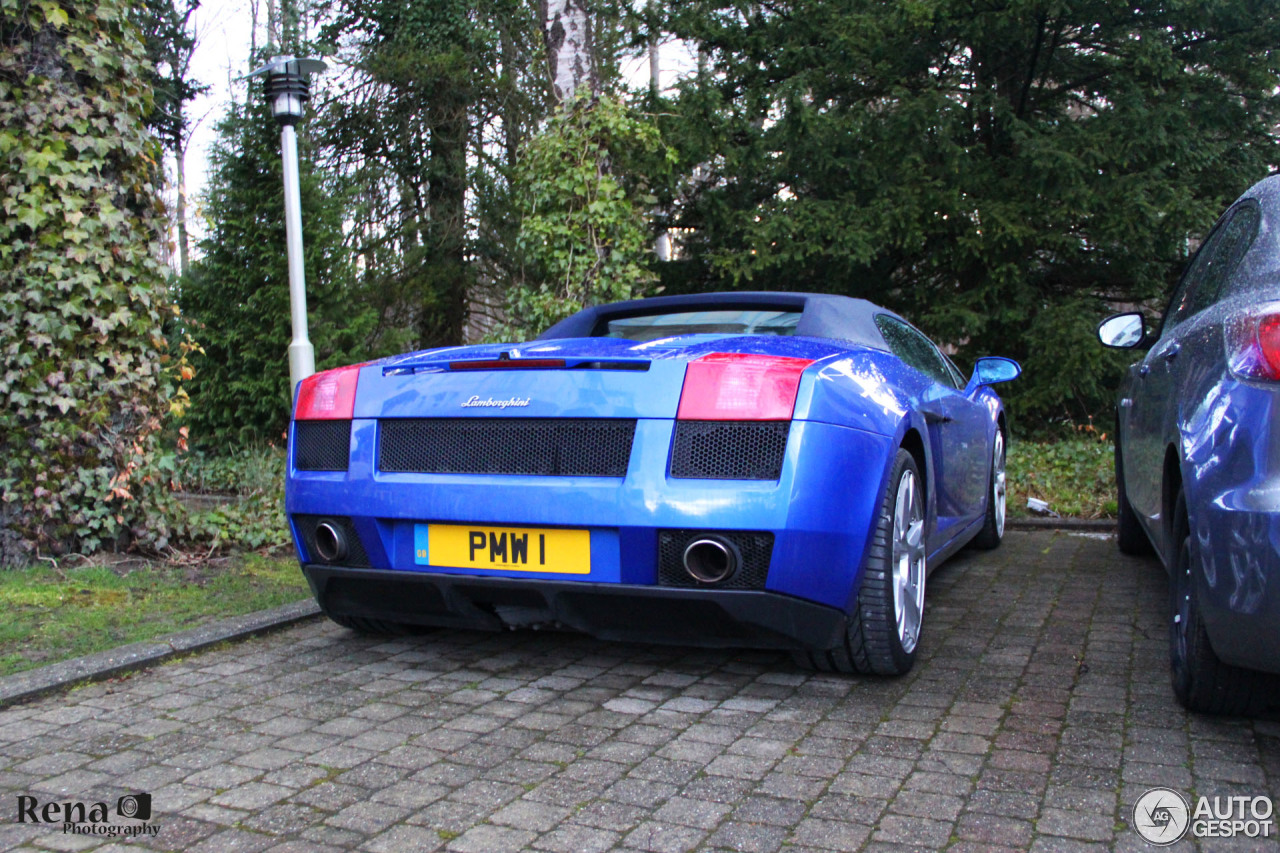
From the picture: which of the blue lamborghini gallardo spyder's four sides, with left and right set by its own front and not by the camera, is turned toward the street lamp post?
left

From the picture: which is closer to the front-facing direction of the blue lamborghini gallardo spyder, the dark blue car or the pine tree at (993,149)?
the pine tree

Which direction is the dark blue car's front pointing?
away from the camera

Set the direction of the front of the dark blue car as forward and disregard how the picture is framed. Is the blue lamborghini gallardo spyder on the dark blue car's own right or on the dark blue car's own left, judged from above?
on the dark blue car's own left

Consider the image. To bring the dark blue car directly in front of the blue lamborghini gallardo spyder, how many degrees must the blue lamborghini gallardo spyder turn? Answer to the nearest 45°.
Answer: approximately 45° to its right

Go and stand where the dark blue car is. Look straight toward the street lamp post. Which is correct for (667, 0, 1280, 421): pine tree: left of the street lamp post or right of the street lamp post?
right

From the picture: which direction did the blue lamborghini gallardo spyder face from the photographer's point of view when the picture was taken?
facing away from the viewer and to the right of the viewer

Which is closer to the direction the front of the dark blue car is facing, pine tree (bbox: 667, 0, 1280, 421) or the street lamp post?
the pine tree

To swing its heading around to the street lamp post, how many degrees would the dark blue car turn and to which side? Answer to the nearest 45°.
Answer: approximately 45° to its left
